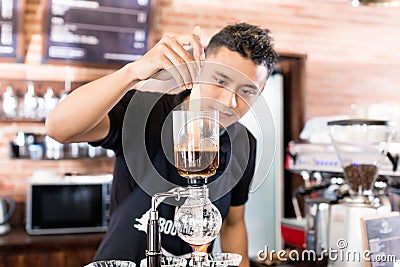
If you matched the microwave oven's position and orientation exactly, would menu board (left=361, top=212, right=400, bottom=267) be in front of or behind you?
in front

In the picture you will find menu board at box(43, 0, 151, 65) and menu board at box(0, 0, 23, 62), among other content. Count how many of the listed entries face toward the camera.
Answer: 2

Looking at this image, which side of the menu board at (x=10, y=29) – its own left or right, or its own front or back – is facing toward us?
front

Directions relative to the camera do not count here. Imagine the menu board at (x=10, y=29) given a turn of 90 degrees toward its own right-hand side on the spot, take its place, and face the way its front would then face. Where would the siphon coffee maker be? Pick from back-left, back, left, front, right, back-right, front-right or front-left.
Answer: left

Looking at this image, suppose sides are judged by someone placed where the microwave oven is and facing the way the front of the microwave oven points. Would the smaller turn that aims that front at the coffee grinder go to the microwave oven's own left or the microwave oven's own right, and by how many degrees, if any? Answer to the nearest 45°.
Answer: approximately 45° to the microwave oven's own left

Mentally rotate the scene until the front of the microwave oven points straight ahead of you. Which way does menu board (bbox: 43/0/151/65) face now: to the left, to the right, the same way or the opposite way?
the same way

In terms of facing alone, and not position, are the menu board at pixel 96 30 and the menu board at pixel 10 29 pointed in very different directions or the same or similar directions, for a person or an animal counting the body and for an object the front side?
same or similar directions

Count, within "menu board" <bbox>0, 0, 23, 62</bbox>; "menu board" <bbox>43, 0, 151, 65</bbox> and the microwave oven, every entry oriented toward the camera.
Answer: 3

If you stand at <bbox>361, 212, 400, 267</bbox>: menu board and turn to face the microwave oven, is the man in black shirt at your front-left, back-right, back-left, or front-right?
front-left

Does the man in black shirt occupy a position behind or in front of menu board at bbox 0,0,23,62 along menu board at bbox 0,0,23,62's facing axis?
in front

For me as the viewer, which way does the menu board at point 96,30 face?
facing the viewer

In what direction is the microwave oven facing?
toward the camera
